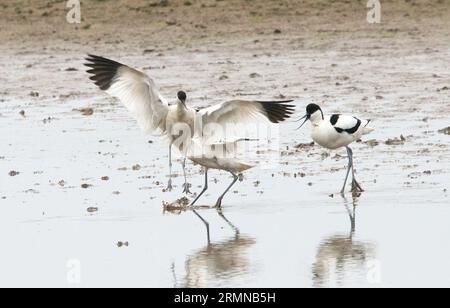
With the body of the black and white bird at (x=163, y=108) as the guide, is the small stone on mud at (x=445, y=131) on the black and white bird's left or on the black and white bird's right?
on the black and white bird's left

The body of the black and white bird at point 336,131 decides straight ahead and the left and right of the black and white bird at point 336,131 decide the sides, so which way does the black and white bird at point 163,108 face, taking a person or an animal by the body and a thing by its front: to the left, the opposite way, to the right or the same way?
to the left

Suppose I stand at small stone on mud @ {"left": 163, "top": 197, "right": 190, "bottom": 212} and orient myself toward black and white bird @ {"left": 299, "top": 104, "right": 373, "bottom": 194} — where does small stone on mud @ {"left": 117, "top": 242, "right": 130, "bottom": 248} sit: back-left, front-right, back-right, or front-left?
back-right

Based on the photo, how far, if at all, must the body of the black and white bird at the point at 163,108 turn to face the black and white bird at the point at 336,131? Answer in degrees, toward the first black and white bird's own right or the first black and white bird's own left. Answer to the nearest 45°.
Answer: approximately 90° to the first black and white bird's own left

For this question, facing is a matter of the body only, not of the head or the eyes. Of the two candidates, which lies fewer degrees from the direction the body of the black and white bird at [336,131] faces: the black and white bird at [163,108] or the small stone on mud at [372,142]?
the black and white bird

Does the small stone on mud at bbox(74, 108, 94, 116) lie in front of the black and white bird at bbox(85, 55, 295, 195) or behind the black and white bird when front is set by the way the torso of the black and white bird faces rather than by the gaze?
behind

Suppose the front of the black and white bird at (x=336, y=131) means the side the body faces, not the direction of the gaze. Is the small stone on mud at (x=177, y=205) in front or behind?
in front

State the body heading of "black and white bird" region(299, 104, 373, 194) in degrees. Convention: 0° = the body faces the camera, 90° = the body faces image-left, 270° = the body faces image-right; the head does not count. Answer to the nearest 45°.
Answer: approximately 90°

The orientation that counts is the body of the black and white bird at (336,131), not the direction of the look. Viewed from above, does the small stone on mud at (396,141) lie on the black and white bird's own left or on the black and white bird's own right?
on the black and white bird's own right

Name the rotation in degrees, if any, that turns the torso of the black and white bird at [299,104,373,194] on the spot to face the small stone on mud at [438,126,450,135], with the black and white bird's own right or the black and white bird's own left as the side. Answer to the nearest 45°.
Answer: approximately 135° to the black and white bird's own right

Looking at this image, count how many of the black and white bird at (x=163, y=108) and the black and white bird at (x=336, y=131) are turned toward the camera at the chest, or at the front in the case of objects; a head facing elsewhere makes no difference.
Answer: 1

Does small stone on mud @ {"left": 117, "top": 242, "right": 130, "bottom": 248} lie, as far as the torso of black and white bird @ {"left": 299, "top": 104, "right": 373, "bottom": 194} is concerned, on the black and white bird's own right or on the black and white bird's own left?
on the black and white bird's own left
